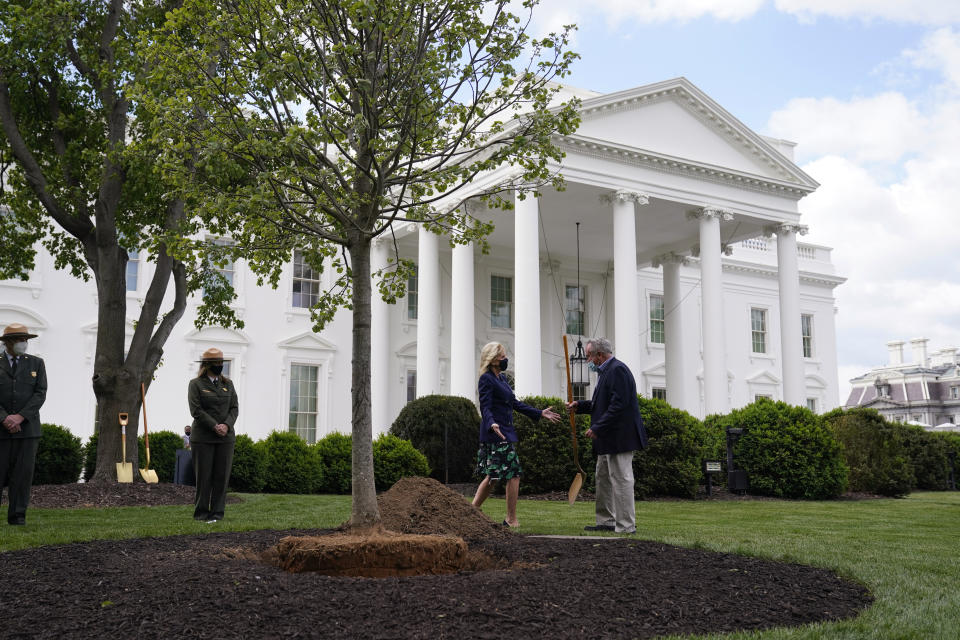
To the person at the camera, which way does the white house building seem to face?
facing the viewer and to the right of the viewer

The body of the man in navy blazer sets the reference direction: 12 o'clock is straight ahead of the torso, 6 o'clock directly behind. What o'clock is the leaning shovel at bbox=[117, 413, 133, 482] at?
The leaning shovel is roughly at 1 o'clock from the man in navy blazer.

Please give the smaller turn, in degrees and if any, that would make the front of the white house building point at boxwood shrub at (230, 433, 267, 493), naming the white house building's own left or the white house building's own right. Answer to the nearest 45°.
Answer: approximately 90° to the white house building's own right

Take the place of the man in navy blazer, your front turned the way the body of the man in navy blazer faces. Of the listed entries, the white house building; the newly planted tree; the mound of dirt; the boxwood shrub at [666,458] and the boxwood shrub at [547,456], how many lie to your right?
3

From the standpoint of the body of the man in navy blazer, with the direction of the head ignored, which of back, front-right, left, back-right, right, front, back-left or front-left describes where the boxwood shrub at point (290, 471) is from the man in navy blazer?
front-right

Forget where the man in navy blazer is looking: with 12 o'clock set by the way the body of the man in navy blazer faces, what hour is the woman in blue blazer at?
The woman in blue blazer is roughly at 12 o'clock from the man in navy blazer.

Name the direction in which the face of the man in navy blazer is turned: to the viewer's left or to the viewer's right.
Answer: to the viewer's left

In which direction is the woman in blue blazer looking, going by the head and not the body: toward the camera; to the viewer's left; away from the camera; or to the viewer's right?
to the viewer's right

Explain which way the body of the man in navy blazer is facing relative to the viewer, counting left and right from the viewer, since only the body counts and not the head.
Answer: facing to the left of the viewer

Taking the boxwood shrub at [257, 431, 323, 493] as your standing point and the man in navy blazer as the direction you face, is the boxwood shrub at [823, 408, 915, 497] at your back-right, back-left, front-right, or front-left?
front-left

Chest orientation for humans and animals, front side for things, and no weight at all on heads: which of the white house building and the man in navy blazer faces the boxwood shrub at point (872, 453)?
the white house building

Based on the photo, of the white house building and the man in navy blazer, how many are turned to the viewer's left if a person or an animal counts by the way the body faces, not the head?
1

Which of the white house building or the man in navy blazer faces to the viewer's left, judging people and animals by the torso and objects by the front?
the man in navy blazer
